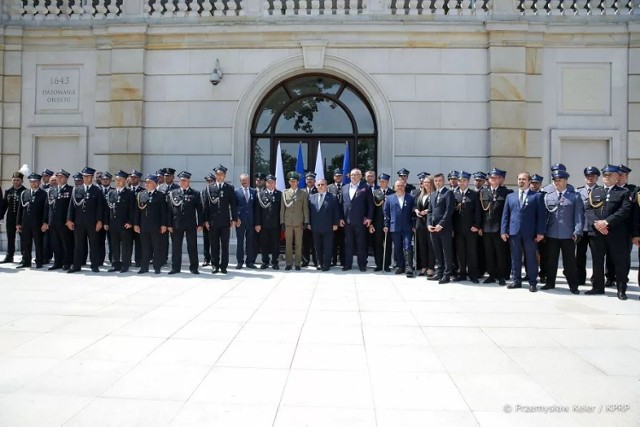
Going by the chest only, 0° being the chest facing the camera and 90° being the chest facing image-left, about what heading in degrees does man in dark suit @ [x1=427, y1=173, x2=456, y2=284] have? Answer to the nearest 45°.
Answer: approximately 45°

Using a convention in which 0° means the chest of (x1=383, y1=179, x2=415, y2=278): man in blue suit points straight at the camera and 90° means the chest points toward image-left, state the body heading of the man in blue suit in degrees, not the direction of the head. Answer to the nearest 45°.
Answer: approximately 0°

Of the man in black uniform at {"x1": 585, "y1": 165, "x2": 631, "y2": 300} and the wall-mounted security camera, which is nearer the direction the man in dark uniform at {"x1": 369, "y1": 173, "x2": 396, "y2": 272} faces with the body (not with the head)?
the man in black uniform

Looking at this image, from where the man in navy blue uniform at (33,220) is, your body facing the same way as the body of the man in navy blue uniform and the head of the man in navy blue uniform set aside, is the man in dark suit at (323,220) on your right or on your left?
on your left

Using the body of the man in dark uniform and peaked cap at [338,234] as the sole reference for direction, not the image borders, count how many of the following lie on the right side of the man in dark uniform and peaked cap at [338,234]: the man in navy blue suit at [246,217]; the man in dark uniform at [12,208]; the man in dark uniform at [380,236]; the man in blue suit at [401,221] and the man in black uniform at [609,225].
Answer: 2

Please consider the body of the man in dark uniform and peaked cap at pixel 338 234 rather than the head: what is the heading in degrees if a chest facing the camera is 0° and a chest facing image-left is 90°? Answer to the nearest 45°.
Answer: approximately 0°
